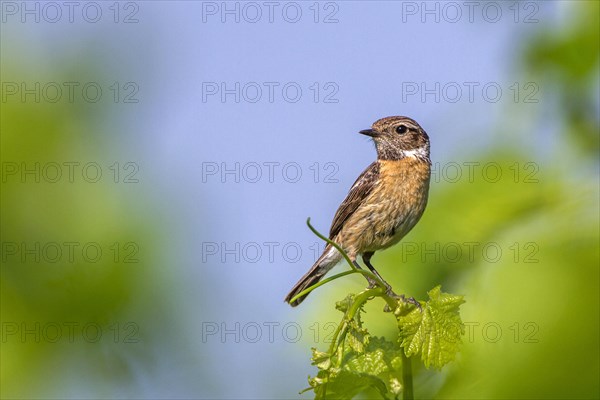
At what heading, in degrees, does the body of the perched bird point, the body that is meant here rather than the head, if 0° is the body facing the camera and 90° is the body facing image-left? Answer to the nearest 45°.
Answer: approximately 315°
